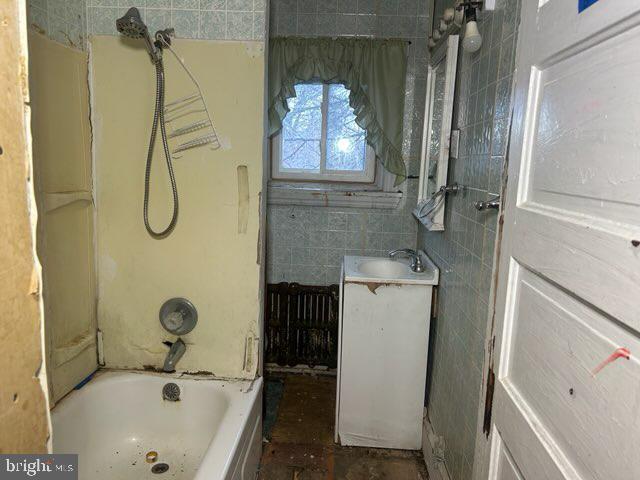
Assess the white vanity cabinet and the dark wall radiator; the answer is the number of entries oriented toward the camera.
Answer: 1

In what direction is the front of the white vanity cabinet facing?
to the viewer's left

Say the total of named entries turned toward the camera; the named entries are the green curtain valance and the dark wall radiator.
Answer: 2

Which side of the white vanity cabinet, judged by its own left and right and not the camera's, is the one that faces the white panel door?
left

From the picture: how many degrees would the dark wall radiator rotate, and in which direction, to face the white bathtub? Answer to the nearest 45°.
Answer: approximately 45° to its right

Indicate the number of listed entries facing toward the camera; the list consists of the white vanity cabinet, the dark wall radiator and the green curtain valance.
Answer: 2

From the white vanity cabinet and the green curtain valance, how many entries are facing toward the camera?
1

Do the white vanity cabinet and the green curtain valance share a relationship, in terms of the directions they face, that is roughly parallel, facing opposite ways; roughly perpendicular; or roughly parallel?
roughly perpendicular

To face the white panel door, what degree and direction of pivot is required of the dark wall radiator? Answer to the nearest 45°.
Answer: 0° — it already faces it

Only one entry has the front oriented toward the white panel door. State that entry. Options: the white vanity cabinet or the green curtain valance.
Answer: the green curtain valance
